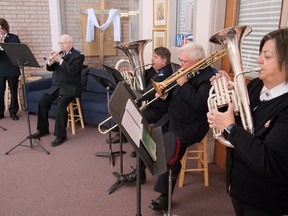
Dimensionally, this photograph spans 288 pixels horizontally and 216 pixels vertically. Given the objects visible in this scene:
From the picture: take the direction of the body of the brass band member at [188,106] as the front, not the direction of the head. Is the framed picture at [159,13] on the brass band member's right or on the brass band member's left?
on the brass band member's right

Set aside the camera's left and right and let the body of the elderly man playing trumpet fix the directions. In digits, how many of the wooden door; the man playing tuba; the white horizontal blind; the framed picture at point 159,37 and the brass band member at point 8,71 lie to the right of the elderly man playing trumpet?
1

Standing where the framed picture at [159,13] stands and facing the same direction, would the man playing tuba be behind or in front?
in front

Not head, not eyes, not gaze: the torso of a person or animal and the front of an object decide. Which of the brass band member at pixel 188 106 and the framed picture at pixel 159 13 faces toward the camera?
the framed picture

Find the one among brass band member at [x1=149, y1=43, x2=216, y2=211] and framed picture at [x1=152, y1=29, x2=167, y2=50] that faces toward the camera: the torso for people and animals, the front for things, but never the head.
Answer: the framed picture

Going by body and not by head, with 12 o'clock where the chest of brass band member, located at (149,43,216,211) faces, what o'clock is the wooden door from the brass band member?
The wooden door is roughly at 4 o'clock from the brass band member.

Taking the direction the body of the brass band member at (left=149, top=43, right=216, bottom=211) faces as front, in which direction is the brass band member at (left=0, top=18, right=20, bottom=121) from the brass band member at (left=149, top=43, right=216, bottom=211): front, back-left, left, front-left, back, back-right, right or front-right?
front-right

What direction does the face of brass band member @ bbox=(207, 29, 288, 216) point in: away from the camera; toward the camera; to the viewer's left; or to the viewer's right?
to the viewer's left

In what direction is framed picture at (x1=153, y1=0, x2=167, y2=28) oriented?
toward the camera

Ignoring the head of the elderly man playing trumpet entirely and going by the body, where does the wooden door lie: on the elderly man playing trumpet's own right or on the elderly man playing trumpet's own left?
on the elderly man playing trumpet's own left

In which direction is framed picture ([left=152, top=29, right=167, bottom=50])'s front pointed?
toward the camera

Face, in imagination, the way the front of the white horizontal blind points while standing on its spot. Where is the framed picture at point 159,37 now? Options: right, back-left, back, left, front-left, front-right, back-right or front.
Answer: right

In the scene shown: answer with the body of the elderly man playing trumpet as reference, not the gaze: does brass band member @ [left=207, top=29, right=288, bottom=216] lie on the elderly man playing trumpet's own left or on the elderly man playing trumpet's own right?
on the elderly man playing trumpet's own left

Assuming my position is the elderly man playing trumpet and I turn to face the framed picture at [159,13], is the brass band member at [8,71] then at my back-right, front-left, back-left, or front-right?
back-left

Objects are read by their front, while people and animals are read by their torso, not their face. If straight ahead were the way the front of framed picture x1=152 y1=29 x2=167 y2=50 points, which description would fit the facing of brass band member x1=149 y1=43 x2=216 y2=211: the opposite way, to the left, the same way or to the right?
to the right

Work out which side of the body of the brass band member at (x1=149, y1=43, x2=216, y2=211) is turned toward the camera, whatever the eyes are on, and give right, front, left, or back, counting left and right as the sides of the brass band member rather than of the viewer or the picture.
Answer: left
